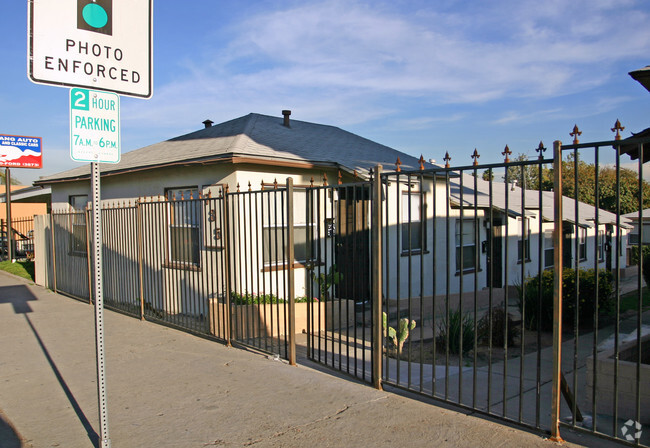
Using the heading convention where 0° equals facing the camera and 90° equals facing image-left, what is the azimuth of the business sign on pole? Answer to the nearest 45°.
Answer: approximately 0°

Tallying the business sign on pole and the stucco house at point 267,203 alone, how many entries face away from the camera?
0

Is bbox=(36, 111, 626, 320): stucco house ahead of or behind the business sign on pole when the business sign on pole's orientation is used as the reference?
ahead
